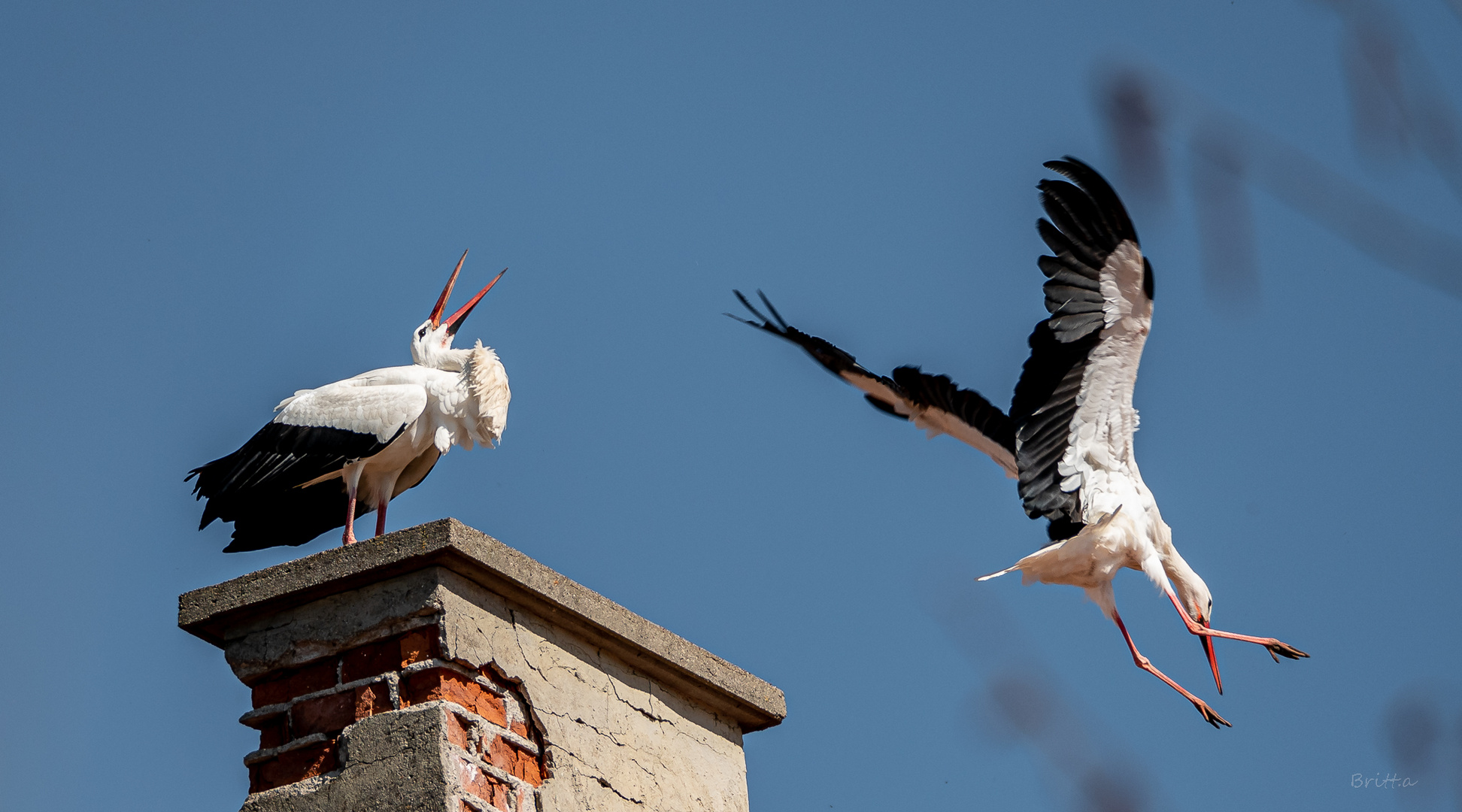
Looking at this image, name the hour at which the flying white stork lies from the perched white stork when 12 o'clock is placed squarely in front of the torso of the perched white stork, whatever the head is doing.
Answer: The flying white stork is roughly at 12 o'clock from the perched white stork.

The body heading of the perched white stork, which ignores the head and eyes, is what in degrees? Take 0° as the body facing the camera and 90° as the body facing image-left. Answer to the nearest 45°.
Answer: approximately 270°
